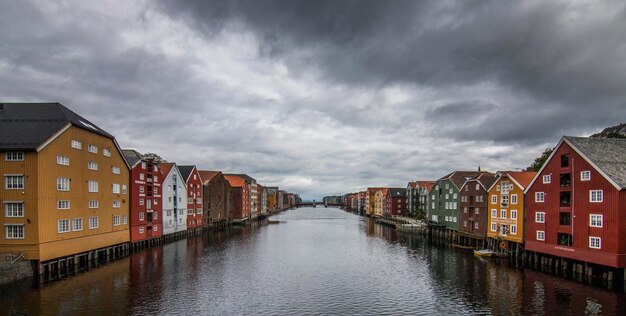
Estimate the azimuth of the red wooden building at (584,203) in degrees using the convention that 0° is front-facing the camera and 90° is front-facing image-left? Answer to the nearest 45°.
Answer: approximately 45°
